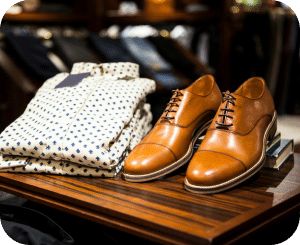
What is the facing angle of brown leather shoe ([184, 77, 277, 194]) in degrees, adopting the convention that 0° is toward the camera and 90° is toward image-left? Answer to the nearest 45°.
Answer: approximately 45°

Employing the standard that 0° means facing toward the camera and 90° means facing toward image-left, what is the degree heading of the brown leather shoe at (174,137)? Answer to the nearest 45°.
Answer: approximately 45°
